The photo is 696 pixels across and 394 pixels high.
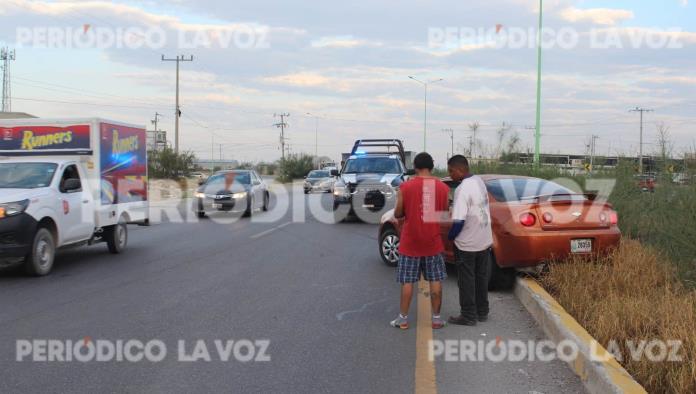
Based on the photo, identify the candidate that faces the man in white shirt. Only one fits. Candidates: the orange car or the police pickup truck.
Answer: the police pickup truck

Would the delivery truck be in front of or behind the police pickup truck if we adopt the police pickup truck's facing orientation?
in front

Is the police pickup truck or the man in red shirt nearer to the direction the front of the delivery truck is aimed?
the man in red shirt

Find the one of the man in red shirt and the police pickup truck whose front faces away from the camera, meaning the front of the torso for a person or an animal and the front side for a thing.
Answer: the man in red shirt

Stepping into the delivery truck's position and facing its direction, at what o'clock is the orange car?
The orange car is roughly at 9 o'clock from the delivery truck.

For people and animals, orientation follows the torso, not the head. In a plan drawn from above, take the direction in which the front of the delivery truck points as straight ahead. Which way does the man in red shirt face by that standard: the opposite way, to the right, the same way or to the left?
the opposite way

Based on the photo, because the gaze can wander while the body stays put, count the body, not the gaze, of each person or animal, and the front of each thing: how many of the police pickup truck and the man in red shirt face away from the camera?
1

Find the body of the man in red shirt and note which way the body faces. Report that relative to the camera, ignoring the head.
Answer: away from the camera

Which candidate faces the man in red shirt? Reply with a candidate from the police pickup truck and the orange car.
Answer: the police pickup truck

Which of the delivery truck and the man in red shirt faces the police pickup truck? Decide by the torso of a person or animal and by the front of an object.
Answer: the man in red shirt

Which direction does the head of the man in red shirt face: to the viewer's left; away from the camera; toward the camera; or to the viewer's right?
away from the camera

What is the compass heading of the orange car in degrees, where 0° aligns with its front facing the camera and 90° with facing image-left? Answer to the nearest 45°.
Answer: approximately 135°

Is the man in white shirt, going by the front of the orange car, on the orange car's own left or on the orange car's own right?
on the orange car's own left

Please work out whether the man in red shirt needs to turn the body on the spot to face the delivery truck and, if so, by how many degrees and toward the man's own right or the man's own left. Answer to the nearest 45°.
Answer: approximately 45° to the man's own left

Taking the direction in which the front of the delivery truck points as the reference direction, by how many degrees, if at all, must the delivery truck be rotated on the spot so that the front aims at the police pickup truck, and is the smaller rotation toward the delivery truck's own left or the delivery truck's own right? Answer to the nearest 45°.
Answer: approximately 180°

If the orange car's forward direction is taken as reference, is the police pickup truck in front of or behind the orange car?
in front
